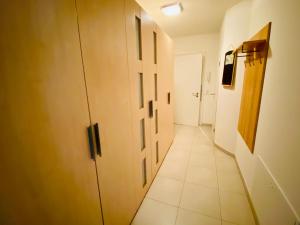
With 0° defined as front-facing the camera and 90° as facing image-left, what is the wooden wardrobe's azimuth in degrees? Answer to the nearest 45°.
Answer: approximately 315°

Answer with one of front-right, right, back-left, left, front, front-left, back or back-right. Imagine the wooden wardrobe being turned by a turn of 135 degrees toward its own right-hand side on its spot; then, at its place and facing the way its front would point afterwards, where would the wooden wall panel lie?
back

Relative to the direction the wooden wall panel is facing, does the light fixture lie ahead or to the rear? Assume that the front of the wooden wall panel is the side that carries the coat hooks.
ahead

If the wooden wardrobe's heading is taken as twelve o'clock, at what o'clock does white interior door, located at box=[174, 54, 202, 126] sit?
The white interior door is roughly at 9 o'clock from the wooden wardrobe.

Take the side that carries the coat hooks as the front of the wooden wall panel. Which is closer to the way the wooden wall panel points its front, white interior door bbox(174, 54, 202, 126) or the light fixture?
the light fixture

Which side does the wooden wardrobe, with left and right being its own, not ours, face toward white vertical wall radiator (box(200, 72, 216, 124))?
left

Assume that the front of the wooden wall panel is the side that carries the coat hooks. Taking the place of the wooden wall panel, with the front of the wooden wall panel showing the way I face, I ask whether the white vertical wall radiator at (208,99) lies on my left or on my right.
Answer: on my right

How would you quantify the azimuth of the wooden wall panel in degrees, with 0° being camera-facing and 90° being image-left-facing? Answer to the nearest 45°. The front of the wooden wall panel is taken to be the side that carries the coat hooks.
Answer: approximately 90°
